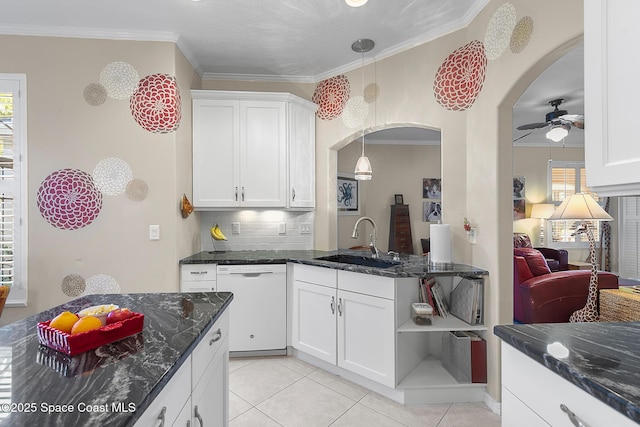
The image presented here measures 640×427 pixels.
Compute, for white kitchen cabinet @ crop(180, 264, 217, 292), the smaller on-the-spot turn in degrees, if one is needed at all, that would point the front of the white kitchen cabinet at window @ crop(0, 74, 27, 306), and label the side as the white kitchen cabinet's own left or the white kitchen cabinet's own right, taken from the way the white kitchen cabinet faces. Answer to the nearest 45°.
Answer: approximately 90° to the white kitchen cabinet's own right

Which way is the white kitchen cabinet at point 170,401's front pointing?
to the viewer's right

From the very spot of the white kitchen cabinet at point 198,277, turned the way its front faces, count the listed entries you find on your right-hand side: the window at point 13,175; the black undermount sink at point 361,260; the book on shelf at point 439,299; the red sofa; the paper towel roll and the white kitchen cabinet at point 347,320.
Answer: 1

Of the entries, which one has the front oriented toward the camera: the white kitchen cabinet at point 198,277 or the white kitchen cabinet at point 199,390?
the white kitchen cabinet at point 198,277

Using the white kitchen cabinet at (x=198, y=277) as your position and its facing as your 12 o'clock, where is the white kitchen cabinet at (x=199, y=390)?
the white kitchen cabinet at (x=199, y=390) is roughly at 12 o'clock from the white kitchen cabinet at (x=198, y=277).

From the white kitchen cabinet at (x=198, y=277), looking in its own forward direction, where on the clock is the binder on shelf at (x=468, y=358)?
The binder on shelf is roughly at 10 o'clock from the white kitchen cabinet.

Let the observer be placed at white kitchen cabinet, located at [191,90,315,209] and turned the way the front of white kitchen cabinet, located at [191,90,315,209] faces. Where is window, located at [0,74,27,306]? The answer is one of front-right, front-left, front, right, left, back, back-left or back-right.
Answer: right

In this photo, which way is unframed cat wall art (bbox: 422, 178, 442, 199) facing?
toward the camera

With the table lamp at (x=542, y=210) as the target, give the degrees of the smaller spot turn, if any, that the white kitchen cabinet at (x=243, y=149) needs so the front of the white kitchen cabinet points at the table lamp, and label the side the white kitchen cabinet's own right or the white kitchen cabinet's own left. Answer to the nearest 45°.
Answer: approximately 90° to the white kitchen cabinet's own left

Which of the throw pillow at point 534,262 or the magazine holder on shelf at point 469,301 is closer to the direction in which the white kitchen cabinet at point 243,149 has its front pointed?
the magazine holder on shelf

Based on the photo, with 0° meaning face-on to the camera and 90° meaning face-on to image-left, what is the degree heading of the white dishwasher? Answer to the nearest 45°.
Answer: approximately 0°

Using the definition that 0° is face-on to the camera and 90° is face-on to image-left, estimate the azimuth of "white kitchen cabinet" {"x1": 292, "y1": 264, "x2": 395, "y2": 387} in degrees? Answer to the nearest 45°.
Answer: approximately 45°

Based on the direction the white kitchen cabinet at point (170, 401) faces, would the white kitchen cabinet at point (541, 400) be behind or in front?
in front

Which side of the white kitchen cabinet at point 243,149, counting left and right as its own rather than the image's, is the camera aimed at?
front

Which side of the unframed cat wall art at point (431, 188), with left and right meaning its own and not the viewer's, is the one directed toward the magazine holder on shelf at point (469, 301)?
front

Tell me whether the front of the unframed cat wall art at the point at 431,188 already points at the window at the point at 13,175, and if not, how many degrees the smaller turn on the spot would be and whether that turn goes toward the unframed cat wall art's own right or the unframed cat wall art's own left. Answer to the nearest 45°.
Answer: approximately 45° to the unframed cat wall art's own right
